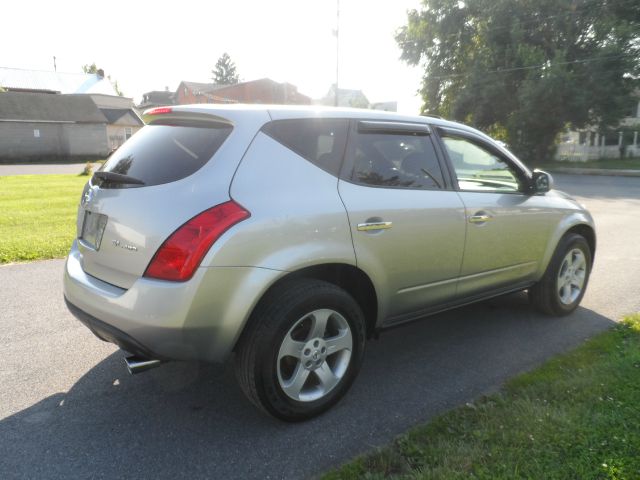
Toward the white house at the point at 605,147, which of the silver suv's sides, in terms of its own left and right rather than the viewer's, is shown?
front

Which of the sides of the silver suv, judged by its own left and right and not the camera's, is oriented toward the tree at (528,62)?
front

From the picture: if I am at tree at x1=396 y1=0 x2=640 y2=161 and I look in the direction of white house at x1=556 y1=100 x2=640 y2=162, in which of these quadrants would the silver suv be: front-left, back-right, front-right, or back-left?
back-right

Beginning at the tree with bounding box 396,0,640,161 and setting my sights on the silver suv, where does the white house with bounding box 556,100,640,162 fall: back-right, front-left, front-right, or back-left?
back-left

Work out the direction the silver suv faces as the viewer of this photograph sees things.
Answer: facing away from the viewer and to the right of the viewer
